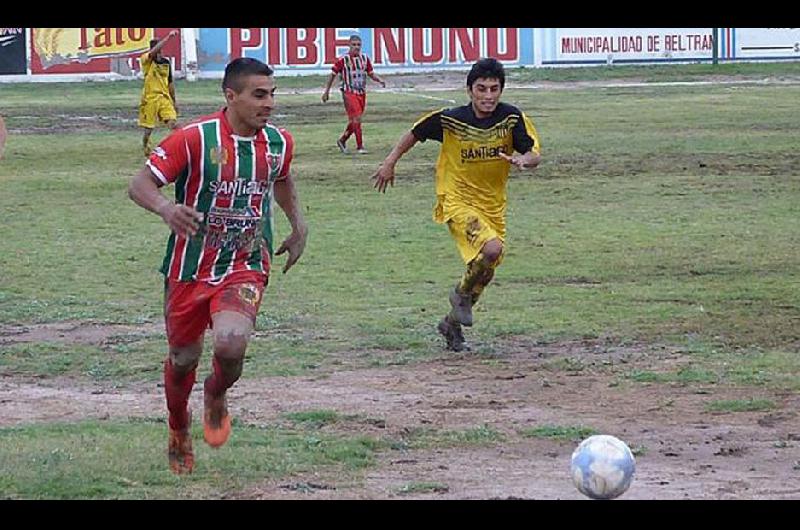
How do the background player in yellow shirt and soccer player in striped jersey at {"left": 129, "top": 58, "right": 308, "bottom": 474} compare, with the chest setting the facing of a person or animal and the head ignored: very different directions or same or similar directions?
same or similar directions

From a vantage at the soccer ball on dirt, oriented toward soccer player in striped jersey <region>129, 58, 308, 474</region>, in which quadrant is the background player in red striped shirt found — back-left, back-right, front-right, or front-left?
front-right

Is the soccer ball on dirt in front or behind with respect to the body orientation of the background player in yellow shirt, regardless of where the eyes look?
in front

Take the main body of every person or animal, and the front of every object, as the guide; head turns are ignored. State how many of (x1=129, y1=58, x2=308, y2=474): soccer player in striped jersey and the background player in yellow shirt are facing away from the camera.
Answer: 0

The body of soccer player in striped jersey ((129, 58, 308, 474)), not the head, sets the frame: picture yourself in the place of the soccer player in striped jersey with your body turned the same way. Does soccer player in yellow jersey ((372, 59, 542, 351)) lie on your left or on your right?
on your left

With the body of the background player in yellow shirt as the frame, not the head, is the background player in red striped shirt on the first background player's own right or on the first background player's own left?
on the first background player's own left

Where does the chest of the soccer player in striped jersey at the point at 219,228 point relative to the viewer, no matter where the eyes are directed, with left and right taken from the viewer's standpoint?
facing the viewer and to the right of the viewer

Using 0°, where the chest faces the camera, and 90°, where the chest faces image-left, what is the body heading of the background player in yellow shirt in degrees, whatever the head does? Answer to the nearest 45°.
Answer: approximately 315°

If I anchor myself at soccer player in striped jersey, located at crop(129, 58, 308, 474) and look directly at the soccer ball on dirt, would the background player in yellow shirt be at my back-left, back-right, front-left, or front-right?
back-left

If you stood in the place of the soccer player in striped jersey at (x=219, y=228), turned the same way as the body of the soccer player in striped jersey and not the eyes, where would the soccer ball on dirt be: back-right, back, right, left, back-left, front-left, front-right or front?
front

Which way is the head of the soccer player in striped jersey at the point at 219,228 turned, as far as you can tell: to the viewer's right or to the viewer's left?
to the viewer's right
